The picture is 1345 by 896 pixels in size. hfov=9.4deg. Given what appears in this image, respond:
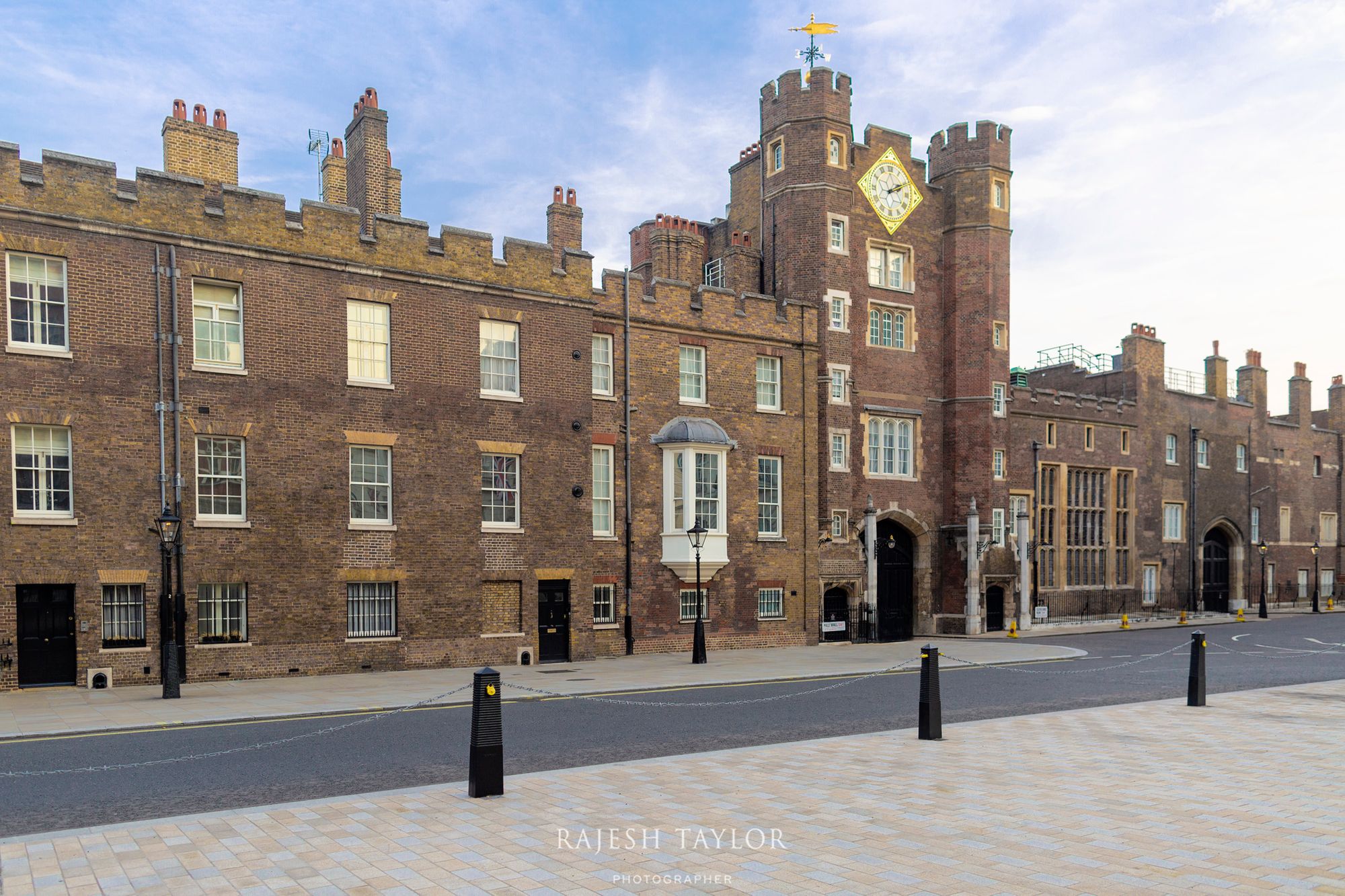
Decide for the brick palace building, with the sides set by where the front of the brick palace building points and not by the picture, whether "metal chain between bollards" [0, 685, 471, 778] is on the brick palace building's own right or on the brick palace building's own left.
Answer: on the brick palace building's own right

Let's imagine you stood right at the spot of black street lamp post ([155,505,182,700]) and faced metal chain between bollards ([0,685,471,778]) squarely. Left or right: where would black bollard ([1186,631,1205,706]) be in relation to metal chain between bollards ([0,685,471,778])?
left

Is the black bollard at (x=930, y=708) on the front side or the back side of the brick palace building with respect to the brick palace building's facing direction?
on the front side

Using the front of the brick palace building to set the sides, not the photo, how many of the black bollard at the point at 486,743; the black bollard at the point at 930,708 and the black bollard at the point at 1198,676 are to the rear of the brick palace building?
0

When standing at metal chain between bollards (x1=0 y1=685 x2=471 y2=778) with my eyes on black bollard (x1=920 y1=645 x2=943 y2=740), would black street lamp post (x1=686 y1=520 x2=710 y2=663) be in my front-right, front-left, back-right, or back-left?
front-left

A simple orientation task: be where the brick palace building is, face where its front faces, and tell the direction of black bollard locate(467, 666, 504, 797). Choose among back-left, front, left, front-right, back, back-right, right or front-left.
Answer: front-right

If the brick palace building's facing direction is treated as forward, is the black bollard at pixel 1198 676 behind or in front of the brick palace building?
in front
